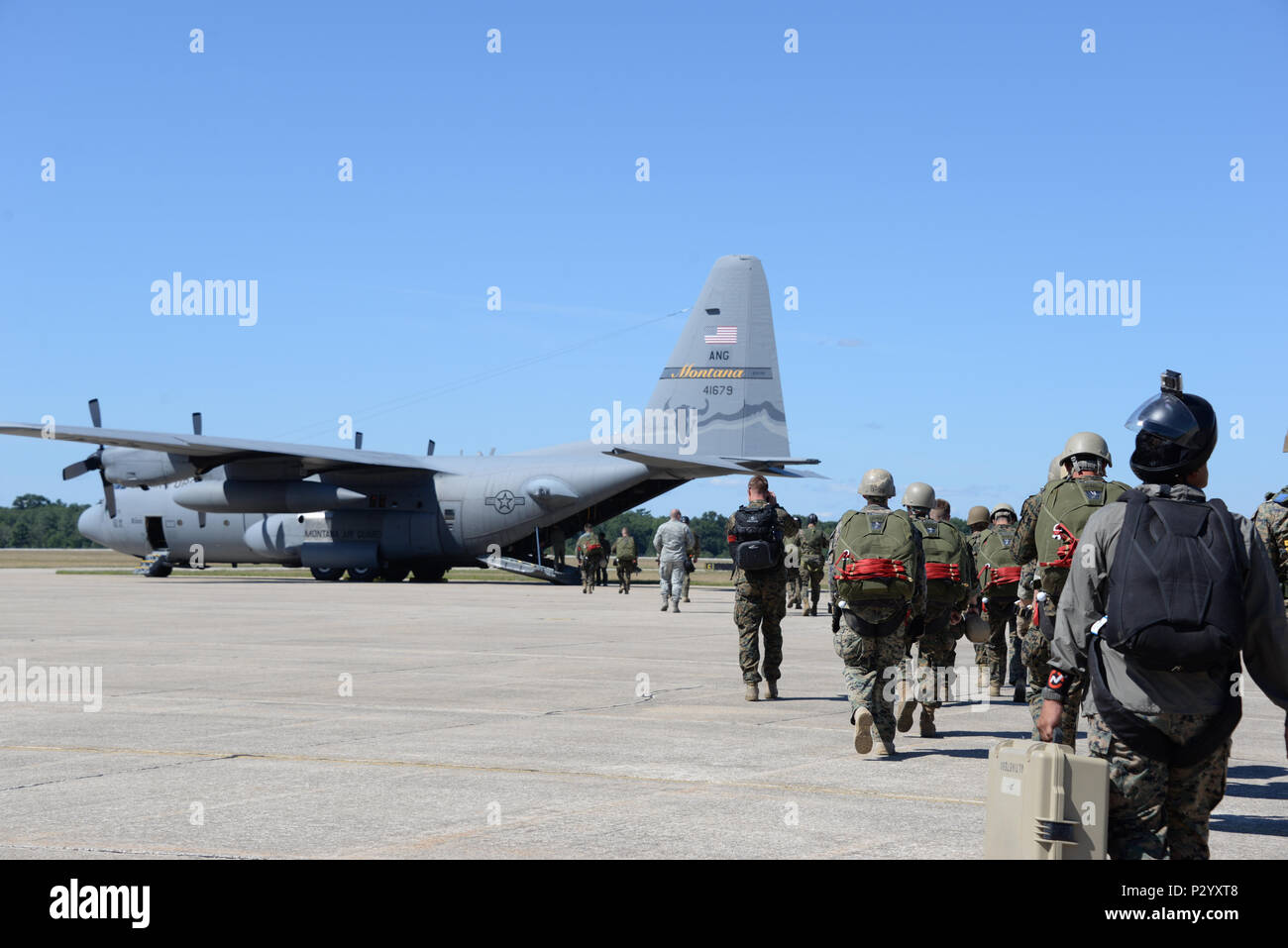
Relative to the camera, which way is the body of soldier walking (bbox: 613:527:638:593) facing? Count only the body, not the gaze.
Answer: away from the camera

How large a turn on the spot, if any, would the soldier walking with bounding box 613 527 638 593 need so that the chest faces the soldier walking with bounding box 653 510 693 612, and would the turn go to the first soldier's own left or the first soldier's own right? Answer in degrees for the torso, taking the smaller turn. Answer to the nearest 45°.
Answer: approximately 180°

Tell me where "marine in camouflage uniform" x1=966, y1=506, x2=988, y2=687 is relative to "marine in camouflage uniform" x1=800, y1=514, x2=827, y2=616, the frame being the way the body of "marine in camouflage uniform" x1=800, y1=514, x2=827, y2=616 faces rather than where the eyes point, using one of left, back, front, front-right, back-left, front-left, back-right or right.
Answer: back

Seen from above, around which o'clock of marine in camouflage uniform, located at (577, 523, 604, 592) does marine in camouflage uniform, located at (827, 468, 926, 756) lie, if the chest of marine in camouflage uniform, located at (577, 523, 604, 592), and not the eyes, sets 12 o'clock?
marine in camouflage uniform, located at (827, 468, 926, 756) is roughly at 6 o'clock from marine in camouflage uniform, located at (577, 523, 604, 592).

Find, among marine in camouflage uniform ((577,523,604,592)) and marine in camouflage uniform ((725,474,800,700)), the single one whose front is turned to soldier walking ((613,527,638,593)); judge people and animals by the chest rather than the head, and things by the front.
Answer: marine in camouflage uniform ((725,474,800,700))

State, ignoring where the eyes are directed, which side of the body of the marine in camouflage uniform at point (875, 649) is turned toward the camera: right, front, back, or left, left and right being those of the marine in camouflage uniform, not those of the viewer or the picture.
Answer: back

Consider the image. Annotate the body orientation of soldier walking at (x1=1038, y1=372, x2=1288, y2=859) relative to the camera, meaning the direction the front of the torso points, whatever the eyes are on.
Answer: away from the camera

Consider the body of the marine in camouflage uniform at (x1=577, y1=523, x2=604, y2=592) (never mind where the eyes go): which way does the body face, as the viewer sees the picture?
away from the camera

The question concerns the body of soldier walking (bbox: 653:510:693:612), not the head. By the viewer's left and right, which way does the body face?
facing away from the viewer

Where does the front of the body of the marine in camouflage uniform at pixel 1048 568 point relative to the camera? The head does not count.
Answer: away from the camera

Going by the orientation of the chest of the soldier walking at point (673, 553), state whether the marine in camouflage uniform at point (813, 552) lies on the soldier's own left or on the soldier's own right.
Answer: on the soldier's own right

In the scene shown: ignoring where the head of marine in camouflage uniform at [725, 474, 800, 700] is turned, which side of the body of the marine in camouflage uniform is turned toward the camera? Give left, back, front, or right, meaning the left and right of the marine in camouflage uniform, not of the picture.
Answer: back
